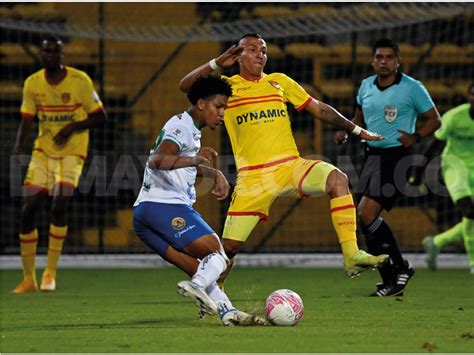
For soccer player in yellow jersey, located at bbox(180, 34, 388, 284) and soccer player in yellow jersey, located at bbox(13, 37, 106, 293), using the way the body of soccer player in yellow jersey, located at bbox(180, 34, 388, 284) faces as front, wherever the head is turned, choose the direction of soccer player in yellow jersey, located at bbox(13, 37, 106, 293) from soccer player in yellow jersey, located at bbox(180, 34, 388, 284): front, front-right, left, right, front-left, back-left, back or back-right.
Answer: back-right

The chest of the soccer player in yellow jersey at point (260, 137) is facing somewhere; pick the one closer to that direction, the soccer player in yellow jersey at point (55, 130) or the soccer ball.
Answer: the soccer ball

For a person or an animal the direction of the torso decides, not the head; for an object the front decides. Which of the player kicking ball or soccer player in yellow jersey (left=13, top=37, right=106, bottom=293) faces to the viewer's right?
the player kicking ball

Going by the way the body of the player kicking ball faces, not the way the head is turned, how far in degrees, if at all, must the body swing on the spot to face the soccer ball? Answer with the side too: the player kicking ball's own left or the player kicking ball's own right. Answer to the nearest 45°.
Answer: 0° — they already face it

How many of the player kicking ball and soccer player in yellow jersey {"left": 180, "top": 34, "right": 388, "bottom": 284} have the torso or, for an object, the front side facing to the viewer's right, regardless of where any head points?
1

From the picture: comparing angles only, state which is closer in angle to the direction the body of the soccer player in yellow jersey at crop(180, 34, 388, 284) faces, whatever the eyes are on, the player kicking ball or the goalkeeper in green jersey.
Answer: the player kicking ball

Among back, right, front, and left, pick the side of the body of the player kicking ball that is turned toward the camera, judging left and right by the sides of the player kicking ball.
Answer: right

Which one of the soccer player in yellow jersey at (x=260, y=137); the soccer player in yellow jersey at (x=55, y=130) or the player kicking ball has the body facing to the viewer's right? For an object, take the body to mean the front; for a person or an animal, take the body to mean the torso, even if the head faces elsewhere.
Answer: the player kicking ball

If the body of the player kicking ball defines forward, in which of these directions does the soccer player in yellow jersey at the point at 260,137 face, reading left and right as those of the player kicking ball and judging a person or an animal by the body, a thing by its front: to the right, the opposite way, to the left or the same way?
to the right
